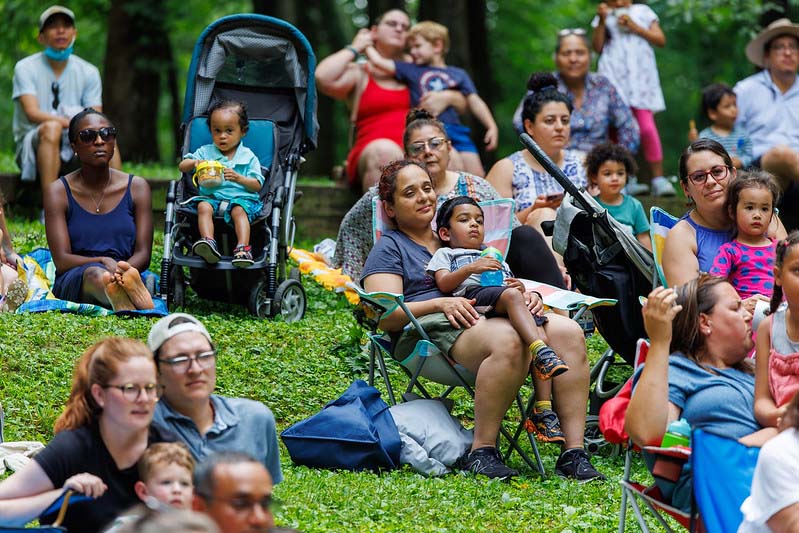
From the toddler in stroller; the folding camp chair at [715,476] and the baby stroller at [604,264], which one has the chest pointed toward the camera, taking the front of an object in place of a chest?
the toddler in stroller

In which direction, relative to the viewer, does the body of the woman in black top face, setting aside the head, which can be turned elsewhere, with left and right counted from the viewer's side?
facing the viewer and to the right of the viewer

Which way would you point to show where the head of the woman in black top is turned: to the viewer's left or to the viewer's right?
to the viewer's right

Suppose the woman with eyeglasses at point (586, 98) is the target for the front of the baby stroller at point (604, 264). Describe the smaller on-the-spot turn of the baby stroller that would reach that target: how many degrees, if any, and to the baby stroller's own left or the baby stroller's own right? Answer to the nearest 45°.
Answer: approximately 90° to the baby stroller's own left

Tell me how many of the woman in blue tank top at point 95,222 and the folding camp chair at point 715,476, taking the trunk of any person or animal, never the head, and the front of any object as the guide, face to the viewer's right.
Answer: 1

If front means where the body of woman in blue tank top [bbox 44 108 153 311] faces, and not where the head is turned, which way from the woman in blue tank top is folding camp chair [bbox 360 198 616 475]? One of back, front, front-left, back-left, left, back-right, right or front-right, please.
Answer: front-left

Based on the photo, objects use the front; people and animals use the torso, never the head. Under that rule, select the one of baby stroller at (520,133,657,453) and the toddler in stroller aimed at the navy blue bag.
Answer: the toddler in stroller

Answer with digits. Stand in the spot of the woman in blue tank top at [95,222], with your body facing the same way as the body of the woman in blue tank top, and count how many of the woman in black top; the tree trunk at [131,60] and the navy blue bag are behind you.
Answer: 1

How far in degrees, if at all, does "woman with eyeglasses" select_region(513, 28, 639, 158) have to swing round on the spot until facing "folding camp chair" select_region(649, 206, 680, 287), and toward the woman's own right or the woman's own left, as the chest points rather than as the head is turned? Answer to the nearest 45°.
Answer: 0° — they already face it

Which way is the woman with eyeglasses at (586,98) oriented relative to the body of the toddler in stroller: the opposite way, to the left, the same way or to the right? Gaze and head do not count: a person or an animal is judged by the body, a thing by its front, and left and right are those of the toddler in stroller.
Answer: the same way

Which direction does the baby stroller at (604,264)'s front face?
to the viewer's right

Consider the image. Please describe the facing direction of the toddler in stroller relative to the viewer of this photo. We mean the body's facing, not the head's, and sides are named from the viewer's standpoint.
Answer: facing the viewer

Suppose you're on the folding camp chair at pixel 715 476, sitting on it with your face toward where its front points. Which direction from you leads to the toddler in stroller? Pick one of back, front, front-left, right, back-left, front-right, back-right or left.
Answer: back-left

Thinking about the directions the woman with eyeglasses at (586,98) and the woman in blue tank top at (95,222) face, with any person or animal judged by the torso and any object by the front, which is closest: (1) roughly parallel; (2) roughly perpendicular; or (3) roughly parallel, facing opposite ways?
roughly parallel

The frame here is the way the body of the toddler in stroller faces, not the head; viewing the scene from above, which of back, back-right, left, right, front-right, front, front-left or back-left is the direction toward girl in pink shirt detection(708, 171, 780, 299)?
front-left

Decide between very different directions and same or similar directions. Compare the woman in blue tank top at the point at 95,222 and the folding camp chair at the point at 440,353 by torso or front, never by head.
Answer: same or similar directions

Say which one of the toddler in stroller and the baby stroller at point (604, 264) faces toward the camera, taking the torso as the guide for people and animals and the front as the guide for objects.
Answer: the toddler in stroller

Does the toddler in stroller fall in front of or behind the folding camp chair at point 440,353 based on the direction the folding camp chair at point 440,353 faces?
behind

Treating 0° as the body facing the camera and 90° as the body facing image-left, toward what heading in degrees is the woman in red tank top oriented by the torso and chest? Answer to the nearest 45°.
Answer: approximately 315°
